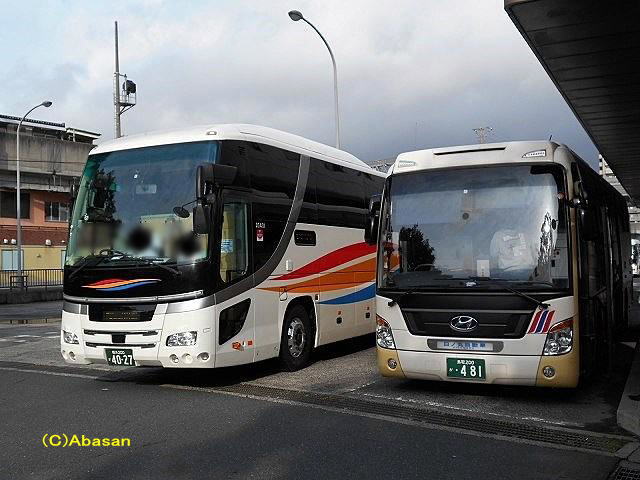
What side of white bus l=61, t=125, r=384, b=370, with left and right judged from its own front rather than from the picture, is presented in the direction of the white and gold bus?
left

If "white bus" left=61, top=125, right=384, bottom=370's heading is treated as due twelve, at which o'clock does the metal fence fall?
The metal fence is roughly at 4 o'clock from the white bus.

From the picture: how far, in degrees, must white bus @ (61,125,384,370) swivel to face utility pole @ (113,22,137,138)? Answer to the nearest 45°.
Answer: approximately 135° to its right

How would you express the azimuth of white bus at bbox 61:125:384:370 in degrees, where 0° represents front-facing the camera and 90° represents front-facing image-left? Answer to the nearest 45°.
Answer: approximately 45°

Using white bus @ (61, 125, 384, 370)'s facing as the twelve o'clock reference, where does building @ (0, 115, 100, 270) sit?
The building is roughly at 4 o'clock from the white bus.
